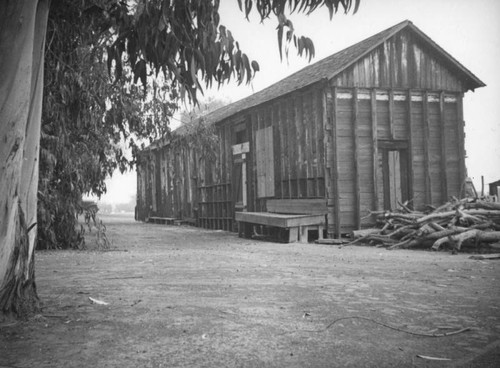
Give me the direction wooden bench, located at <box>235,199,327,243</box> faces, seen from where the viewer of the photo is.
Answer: facing the viewer and to the left of the viewer

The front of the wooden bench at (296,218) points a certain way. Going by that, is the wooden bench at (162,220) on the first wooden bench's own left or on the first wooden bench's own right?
on the first wooden bench's own right
